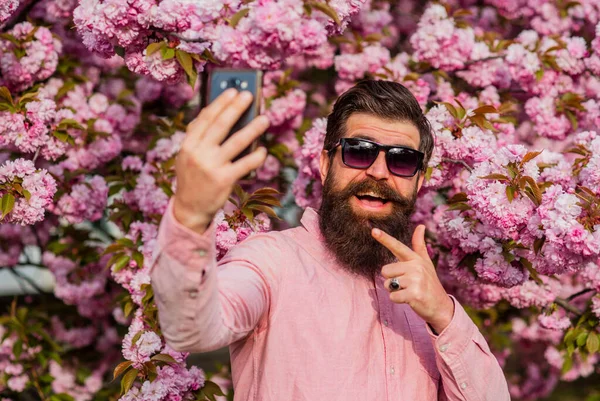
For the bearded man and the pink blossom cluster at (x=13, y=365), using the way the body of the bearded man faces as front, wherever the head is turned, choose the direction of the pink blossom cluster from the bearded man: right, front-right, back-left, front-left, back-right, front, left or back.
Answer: back

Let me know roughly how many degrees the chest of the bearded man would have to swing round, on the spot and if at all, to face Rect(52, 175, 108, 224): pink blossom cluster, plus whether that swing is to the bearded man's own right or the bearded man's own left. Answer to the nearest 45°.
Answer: approximately 180°

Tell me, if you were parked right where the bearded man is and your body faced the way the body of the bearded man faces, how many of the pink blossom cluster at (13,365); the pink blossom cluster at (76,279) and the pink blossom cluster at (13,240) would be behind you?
3

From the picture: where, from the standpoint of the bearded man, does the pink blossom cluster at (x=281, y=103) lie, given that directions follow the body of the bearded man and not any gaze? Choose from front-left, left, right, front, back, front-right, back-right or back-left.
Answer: back-left

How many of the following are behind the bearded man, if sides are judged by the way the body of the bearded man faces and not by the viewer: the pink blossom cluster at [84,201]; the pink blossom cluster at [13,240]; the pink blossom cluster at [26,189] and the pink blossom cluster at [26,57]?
4

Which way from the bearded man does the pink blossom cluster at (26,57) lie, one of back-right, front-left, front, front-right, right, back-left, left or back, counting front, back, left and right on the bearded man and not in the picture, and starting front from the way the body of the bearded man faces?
back

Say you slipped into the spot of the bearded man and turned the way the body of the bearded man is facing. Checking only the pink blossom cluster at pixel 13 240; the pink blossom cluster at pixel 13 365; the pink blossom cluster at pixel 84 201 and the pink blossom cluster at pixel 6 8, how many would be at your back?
4

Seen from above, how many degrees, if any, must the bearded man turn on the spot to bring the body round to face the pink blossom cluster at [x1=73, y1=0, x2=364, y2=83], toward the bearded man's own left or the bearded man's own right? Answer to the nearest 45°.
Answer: approximately 180°

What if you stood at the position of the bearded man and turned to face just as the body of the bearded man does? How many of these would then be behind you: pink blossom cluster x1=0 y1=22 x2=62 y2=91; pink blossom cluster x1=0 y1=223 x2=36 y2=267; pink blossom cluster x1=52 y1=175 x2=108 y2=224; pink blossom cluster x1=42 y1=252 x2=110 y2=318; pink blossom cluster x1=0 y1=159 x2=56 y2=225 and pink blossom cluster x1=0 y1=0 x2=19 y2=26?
6

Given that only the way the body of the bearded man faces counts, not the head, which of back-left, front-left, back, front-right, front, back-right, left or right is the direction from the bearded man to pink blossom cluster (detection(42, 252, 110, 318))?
back

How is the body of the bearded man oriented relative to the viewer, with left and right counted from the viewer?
facing the viewer and to the right of the viewer
